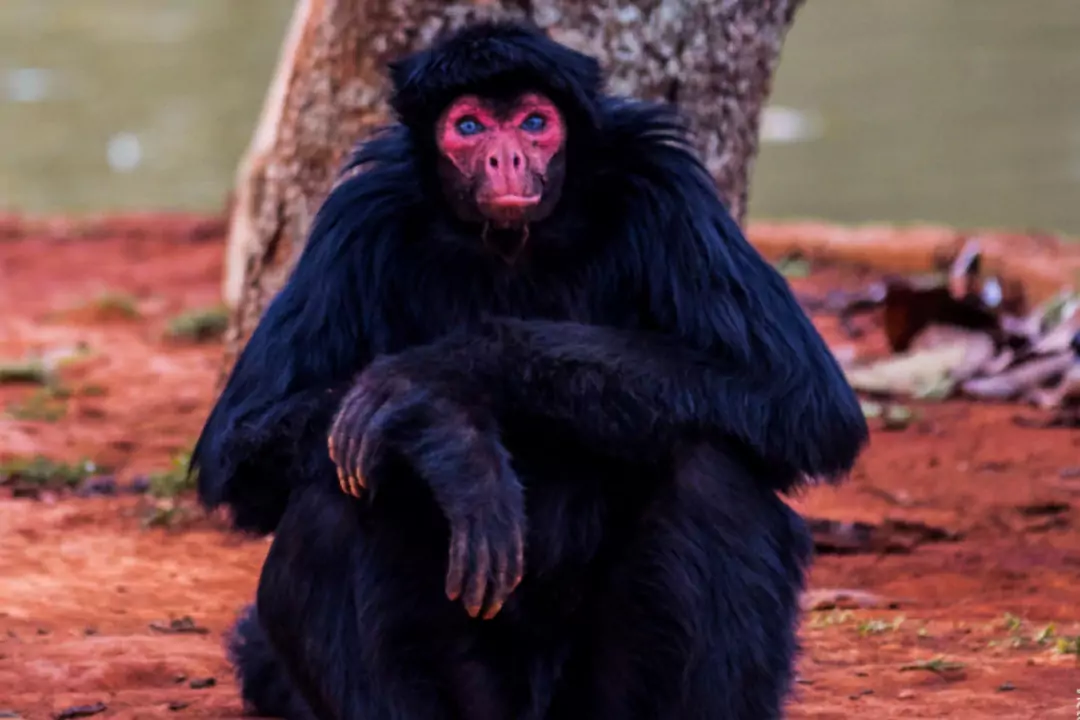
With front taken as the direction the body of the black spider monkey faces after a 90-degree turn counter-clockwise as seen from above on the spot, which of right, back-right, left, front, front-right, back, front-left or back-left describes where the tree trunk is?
left

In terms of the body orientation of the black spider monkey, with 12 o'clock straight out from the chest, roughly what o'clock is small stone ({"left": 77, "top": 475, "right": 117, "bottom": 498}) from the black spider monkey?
The small stone is roughly at 5 o'clock from the black spider monkey.

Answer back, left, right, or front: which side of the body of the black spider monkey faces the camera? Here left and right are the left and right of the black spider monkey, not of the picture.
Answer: front
